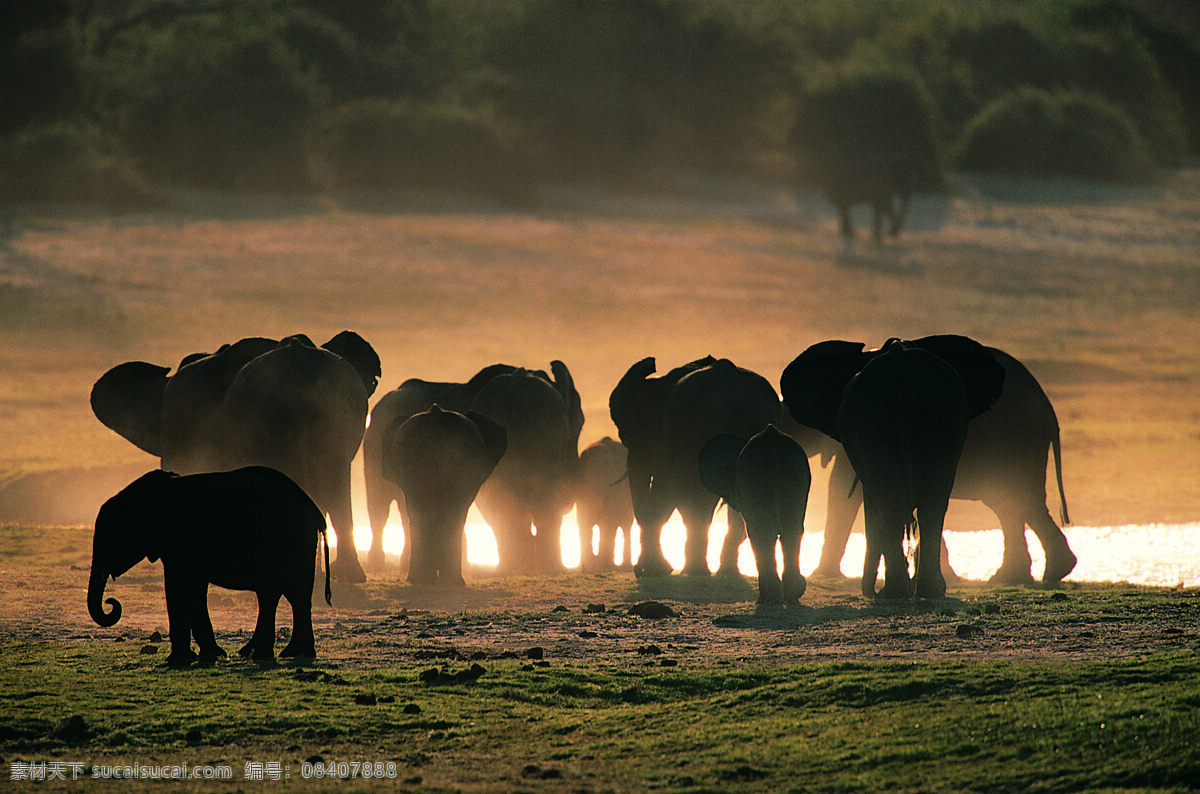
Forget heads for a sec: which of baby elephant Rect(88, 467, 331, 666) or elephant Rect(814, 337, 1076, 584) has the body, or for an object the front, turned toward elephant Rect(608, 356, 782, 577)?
elephant Rect(814, 337, 1076, 584)

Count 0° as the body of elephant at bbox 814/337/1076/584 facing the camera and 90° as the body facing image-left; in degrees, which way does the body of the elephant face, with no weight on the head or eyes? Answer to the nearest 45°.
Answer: approximately 90°

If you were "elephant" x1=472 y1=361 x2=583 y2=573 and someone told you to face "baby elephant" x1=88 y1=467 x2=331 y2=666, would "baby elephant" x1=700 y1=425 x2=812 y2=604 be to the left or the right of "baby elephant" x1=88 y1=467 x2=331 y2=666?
left

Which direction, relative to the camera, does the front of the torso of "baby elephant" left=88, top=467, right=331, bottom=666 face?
to the viewer's left

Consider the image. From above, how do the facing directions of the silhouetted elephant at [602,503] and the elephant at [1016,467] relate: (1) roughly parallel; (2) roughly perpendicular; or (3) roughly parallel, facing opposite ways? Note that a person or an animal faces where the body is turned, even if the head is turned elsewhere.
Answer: roughly perpendicular

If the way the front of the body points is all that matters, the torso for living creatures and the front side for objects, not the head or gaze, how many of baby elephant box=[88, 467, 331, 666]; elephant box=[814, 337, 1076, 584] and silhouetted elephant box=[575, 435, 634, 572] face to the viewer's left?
2

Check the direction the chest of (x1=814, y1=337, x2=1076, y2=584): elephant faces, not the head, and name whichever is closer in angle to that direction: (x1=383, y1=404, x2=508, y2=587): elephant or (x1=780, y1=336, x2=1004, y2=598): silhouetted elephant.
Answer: the elephant

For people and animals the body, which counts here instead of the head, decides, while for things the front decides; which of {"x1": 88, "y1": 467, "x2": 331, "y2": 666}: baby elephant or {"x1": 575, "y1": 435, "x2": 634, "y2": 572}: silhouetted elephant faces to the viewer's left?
the baby elephant

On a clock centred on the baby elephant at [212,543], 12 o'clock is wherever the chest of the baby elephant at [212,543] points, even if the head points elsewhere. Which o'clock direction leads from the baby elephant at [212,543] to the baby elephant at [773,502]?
the baby elephant at [773,502] is roughly at 5 o'clock from the baby elephant at [212,543].
